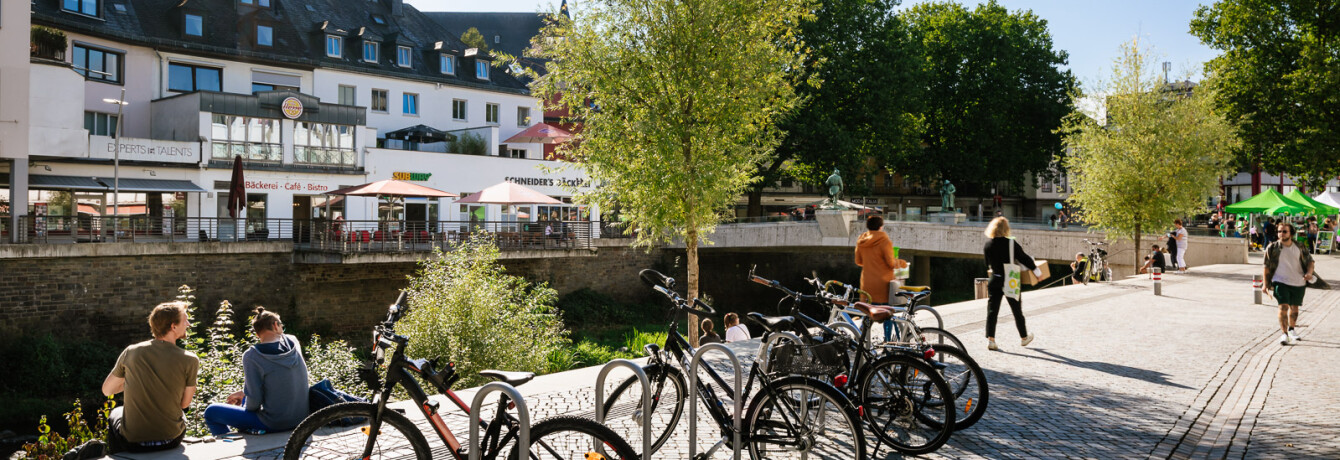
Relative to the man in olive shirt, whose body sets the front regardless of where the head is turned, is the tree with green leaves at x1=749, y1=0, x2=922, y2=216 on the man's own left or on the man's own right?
on the man's own right

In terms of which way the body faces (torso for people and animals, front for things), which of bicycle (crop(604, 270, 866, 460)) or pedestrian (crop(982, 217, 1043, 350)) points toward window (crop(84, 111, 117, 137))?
the bicycle

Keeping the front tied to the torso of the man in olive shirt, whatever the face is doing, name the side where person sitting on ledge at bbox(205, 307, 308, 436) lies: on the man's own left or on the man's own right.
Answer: on the man's own right

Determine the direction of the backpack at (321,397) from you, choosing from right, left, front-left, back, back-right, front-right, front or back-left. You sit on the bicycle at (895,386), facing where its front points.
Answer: front-left

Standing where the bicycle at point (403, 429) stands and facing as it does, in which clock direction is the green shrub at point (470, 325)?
The green shrub is roughly at 3 o'clock from the bicycle.

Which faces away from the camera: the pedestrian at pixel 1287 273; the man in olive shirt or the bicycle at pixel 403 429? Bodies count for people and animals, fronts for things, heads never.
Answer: the man in olive shirt

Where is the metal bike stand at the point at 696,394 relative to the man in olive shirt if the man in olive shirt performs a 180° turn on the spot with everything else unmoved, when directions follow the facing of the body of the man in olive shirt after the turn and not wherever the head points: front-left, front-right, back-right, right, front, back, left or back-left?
front-left

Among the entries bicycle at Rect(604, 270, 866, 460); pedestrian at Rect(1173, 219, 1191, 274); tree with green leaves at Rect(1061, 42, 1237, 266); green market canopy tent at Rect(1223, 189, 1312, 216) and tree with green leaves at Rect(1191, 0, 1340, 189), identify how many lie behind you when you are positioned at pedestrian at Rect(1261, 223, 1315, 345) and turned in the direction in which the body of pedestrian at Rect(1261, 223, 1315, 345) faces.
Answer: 4

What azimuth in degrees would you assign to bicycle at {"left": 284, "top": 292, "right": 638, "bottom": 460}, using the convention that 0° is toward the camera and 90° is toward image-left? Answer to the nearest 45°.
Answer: approximately 90°

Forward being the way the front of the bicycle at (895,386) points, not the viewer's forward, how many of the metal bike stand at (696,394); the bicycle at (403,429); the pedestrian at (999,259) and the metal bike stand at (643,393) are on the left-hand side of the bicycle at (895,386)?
3

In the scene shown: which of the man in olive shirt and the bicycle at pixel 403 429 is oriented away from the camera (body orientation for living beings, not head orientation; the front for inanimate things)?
the man in olive shirt
